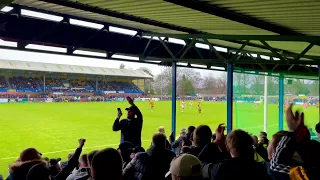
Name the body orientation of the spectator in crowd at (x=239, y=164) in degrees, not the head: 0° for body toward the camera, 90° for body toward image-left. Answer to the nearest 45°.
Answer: approximately 135°

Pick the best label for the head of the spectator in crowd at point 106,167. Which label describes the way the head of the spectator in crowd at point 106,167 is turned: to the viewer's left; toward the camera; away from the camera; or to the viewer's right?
away from the camera

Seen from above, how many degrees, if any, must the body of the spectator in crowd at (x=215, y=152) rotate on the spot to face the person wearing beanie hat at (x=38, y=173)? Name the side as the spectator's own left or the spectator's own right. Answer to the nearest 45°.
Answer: approximately 135° to the spectator's own left

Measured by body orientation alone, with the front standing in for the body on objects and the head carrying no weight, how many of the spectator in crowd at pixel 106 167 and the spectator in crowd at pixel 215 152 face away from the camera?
2

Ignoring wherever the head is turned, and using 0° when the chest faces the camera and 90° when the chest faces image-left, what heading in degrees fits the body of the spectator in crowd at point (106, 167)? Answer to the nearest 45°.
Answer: approximately 180°

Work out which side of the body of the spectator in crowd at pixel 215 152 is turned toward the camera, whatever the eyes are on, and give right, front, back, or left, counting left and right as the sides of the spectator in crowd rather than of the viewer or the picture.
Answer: back

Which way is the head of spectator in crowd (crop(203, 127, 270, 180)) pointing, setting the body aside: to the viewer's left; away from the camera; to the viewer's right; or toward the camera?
away from the camera

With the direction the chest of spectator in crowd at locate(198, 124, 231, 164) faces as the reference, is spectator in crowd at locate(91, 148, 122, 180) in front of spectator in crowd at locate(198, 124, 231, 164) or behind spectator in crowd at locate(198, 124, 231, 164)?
behind
